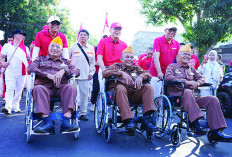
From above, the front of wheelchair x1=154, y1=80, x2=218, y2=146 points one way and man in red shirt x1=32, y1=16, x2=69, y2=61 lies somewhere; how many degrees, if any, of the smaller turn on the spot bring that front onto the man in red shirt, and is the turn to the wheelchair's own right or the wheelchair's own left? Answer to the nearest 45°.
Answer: approximately 135° to the wheelchair's own right

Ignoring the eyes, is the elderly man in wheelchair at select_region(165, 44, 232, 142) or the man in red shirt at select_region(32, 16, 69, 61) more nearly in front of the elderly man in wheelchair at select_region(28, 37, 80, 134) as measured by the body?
the elderly man in wheelchair

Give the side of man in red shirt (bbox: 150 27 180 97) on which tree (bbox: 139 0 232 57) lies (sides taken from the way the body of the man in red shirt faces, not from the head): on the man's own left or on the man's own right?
on the man's own left

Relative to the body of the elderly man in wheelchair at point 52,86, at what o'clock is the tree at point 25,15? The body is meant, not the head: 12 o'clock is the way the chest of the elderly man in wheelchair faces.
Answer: The tree is roughly at 6 o'clock from the elderly man in wheelchair.

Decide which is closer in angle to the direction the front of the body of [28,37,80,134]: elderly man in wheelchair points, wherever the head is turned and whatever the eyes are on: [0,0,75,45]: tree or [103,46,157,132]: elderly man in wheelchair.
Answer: the elderly man in wheelchair

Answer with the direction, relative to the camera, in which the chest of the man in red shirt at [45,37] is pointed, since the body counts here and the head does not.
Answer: toward the camera

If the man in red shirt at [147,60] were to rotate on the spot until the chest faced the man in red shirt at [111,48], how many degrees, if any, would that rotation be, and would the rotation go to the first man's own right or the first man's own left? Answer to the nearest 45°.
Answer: approximately 45° to the first man's own right

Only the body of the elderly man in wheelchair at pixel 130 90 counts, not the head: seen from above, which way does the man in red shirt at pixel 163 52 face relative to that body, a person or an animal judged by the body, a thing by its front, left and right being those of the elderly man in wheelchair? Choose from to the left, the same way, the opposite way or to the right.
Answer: the same way

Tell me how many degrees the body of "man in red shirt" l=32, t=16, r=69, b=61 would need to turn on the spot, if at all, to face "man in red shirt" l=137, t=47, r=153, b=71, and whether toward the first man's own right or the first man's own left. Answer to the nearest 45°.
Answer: approximately 135° to the first man's own left

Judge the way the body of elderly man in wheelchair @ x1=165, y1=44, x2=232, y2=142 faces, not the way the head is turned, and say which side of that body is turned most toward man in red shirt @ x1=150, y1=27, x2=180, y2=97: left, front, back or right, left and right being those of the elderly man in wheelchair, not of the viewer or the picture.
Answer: back

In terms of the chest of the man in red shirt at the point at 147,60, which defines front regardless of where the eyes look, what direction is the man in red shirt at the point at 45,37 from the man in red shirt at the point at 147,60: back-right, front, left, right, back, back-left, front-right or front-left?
right

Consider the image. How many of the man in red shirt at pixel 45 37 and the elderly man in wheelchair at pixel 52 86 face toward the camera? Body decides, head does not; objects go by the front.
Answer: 2

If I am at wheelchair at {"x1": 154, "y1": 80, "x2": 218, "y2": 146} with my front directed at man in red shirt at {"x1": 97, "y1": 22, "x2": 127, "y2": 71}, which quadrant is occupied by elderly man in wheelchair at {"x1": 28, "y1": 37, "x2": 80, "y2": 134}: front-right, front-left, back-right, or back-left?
front-left

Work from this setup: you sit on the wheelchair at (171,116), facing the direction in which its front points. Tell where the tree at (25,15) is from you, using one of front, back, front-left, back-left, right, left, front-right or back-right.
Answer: back

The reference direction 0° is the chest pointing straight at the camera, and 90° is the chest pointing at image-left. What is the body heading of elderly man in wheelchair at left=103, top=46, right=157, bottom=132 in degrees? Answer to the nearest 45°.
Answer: approximately 315°

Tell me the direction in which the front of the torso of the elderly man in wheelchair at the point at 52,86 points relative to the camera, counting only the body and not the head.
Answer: toward the camera

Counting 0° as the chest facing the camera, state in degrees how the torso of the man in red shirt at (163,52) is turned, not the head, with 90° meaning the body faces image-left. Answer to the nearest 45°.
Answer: approximately 315°
